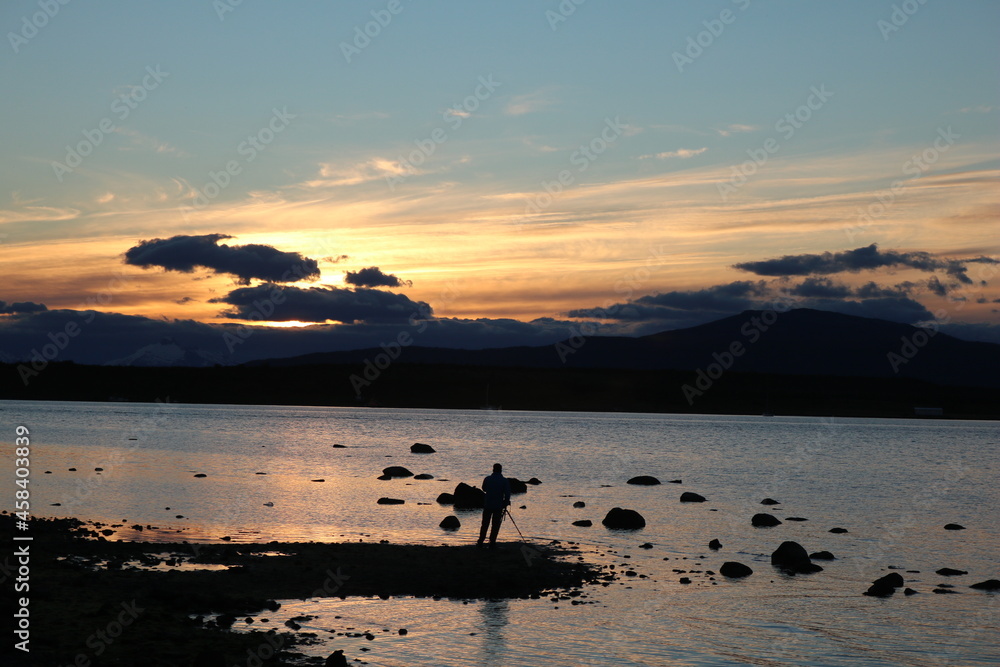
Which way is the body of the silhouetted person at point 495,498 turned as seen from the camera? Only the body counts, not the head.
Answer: away from the camera

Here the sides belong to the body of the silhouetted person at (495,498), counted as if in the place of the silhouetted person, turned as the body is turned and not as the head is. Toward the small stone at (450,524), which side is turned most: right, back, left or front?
front

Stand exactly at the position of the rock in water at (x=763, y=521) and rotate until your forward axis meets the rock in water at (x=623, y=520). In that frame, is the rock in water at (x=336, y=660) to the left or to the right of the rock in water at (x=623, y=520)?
left

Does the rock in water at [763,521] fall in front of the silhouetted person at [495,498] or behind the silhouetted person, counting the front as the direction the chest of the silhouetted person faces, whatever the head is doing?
in front

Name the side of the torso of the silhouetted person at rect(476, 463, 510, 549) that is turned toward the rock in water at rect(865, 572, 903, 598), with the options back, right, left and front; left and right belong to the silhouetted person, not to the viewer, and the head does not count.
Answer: right

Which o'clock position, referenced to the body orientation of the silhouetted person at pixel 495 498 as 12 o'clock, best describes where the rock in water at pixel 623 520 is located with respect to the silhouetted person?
The rock in water is roughly at 1 o'clock from the silhouetted person.

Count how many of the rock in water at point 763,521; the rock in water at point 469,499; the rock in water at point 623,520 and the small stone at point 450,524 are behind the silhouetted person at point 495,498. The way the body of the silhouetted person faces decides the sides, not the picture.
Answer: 0

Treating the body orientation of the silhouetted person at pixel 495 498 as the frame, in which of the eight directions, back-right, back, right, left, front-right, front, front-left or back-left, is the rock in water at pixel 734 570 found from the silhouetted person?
right

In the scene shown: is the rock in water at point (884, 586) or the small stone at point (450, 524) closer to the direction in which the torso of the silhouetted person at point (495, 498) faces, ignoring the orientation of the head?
the small stone

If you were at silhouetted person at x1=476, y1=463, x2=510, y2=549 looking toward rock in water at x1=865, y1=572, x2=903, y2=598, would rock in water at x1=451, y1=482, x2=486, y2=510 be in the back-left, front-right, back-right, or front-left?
back-left

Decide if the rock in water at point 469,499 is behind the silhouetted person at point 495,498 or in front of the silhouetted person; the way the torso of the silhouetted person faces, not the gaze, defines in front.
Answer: in front

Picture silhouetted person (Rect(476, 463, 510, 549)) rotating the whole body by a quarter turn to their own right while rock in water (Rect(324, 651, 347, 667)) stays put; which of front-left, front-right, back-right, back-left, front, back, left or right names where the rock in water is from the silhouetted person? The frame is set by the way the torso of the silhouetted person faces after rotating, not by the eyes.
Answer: right

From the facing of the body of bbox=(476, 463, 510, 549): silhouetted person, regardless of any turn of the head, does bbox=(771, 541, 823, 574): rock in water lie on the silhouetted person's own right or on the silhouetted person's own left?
on the silhouetted person's own right

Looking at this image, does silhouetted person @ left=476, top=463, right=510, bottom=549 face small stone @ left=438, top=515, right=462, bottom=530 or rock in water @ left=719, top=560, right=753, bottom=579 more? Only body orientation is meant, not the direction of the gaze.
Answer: the small stone
